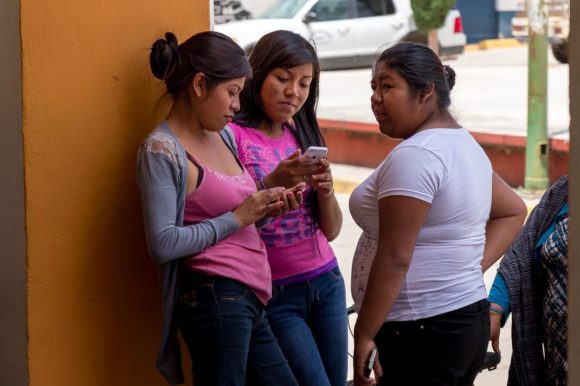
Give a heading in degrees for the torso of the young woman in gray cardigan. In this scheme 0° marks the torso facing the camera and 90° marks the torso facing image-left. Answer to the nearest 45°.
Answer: approximately 315°

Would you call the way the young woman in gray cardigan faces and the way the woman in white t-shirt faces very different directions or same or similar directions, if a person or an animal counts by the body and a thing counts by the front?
very different directions

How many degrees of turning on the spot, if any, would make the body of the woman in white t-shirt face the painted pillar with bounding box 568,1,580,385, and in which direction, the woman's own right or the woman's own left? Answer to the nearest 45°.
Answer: approximately 135° to the woman's own left

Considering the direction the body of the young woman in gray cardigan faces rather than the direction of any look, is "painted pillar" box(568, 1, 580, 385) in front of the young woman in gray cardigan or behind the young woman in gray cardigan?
in front

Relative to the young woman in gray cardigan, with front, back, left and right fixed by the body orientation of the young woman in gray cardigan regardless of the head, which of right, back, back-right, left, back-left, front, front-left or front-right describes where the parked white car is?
back-left
